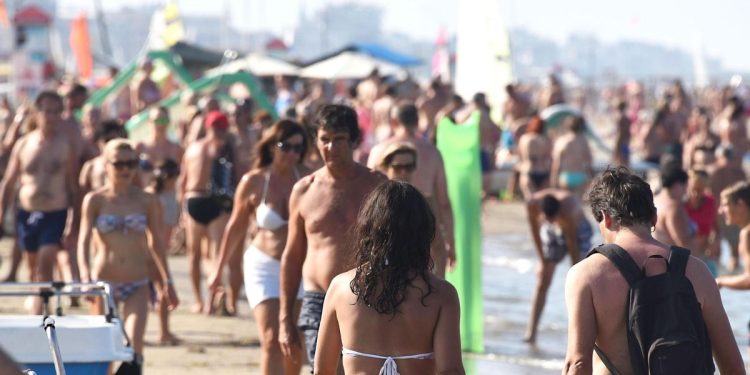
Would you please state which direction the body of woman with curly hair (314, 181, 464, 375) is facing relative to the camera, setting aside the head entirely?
away from the camera

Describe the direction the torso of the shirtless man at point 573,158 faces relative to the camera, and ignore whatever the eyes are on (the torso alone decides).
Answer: away from the camera

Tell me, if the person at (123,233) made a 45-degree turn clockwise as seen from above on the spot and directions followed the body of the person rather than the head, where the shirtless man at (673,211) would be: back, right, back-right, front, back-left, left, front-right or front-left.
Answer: back-left

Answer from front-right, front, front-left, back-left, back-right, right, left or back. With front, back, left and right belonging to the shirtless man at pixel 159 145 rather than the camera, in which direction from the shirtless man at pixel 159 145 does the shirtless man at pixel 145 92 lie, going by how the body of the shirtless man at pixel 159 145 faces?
back

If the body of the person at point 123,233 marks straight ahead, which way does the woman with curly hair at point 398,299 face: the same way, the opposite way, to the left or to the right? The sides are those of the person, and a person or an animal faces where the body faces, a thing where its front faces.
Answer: the opposite way

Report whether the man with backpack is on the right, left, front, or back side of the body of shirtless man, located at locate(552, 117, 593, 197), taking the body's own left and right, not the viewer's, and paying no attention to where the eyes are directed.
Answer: back

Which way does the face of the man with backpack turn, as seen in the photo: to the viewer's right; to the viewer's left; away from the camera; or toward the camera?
away from the camera
